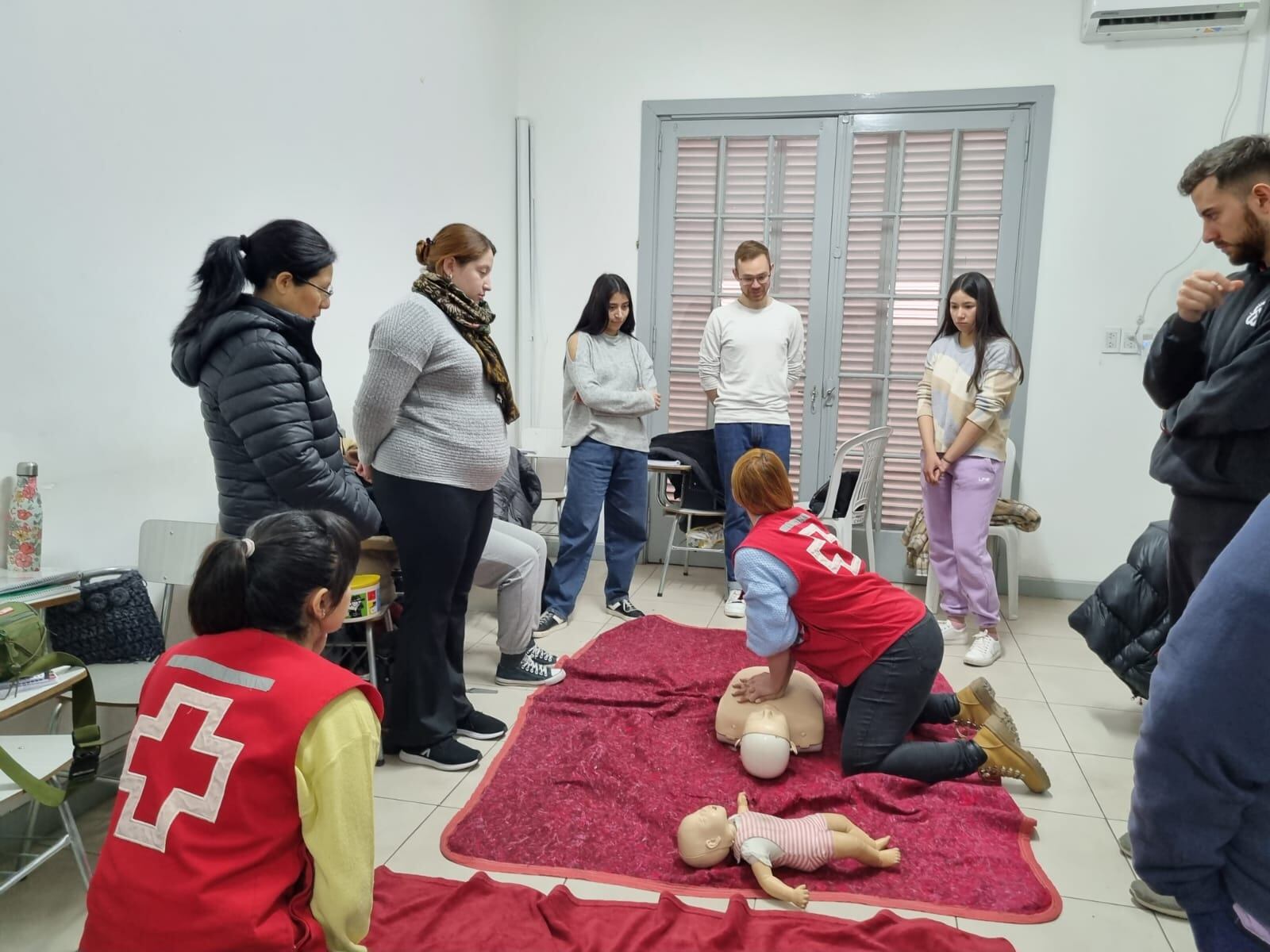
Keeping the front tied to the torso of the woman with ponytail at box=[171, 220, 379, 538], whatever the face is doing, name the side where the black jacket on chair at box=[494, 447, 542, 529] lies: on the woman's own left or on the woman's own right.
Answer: on the woman's own left

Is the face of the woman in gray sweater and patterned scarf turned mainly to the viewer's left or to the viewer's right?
to the viewer's right

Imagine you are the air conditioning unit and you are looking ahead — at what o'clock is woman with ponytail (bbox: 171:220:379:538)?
The woman with ponytail is roughly at 1 o'clock from the air conditioning unit.

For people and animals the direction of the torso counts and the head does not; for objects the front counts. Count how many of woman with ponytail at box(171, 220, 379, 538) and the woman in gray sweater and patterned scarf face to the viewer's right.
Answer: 2

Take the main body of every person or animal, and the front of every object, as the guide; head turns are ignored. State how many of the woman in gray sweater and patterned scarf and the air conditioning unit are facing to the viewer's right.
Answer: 1

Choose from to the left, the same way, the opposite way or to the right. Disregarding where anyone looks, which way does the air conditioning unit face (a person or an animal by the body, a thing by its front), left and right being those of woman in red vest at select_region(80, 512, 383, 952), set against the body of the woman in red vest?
the opposite way

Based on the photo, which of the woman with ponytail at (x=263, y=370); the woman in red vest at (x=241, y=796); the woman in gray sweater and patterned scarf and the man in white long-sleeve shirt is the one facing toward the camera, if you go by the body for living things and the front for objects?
the man in white long-sleeve shirt

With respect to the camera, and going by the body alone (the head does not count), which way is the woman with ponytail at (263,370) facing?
to the viewer's right

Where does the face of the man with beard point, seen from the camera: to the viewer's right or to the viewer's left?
to the viewer's left

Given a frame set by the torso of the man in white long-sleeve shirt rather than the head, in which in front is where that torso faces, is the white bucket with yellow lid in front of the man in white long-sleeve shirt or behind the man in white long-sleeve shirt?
in front

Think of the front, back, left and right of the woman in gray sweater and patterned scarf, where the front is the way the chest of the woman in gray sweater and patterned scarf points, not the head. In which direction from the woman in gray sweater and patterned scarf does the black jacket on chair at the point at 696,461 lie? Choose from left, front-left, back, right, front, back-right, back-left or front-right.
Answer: front-left
